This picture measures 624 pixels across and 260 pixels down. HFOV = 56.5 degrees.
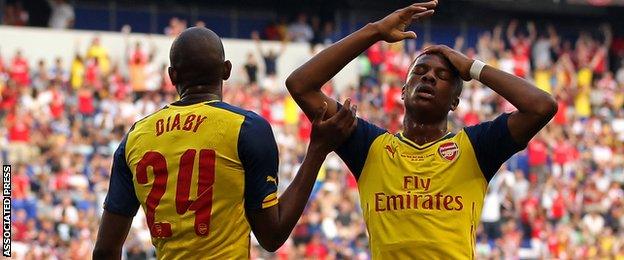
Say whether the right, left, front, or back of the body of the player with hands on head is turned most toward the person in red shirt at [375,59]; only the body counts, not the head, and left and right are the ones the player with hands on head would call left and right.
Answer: back

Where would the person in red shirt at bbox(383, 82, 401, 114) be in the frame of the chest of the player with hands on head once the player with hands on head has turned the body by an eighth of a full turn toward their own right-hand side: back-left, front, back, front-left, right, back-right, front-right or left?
back-right

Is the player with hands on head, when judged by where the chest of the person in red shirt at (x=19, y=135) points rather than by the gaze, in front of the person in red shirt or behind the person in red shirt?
in front

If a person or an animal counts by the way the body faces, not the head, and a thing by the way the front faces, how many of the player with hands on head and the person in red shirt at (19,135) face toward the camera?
2

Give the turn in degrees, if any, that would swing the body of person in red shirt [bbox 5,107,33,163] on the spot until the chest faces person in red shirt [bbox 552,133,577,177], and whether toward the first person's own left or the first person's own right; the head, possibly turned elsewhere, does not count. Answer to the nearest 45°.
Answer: approximately 90° to the first person's own left

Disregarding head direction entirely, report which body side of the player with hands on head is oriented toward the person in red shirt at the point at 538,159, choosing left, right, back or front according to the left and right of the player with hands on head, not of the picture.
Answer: back

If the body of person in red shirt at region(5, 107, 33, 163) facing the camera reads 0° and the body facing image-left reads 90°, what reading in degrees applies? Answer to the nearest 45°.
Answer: approximately 0°

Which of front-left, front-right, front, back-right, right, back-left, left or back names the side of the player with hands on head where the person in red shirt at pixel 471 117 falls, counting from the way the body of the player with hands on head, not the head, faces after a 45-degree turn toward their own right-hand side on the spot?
back-right

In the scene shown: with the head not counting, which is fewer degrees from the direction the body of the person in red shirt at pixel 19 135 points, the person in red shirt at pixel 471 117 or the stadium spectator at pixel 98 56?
the person in red shirt

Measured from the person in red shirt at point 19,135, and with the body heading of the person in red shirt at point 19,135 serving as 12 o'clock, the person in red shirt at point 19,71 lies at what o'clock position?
the person in red shirt at point 19,71 is roughly at 6 o'clock from the person in red shirt at point 19,135.
